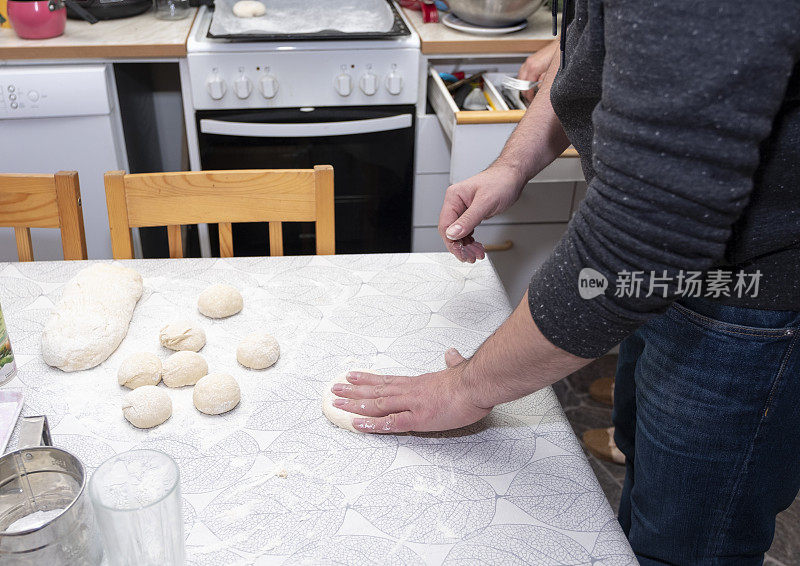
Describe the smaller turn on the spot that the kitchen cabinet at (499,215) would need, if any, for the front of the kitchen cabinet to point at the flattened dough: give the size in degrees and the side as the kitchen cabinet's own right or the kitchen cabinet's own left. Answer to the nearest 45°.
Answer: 0° — it already faces it

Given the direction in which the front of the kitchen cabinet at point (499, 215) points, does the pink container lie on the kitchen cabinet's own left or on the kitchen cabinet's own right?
on the kitchen cabinet's own right

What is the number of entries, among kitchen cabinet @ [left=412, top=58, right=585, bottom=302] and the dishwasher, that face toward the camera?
2

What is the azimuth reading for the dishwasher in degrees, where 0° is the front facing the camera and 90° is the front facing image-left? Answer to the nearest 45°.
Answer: approximately 0°

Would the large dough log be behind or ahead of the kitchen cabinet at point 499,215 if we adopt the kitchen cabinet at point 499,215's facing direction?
ahead

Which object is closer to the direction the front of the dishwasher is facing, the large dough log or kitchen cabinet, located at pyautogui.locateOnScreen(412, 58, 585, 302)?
the large dough log

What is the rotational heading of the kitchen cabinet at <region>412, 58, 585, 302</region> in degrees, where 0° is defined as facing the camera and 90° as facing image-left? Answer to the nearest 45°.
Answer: approximately 0°
